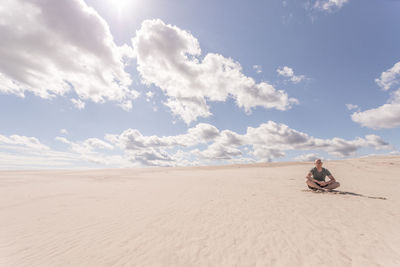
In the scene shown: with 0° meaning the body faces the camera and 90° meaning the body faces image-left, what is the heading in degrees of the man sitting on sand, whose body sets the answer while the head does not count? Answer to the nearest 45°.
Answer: approximately 0°
